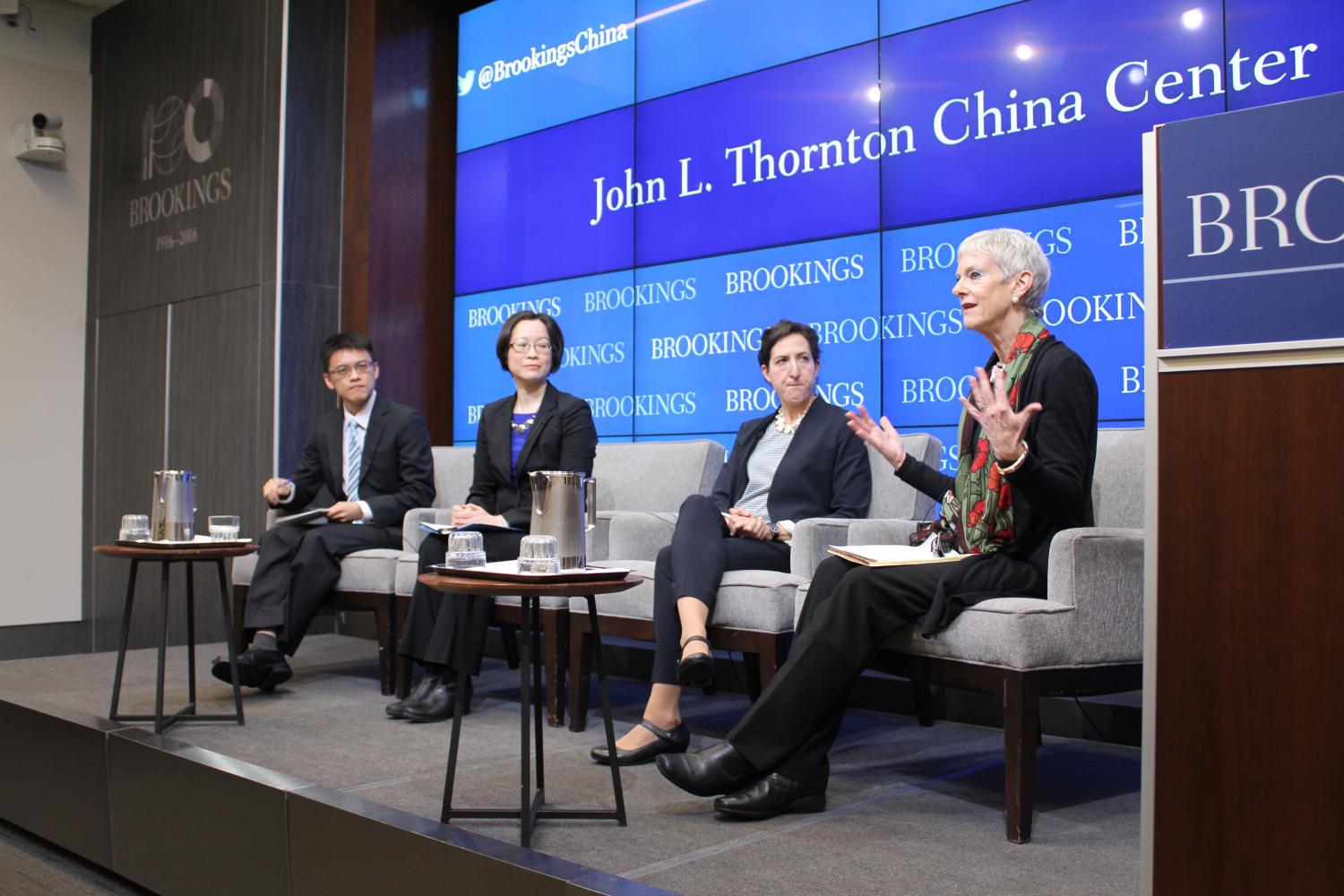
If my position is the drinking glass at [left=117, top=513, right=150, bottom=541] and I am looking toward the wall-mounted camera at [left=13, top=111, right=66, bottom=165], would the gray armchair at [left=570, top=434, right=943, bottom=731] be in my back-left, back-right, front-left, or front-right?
back-right

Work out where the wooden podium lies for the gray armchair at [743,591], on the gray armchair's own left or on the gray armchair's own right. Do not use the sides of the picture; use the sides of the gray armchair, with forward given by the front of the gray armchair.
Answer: on the gray armchair's own left

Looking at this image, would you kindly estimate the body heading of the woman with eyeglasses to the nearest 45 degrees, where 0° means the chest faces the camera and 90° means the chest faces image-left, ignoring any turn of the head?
approximately 45°

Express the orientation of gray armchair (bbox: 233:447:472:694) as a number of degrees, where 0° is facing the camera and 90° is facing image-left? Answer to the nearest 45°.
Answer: approximately 45°

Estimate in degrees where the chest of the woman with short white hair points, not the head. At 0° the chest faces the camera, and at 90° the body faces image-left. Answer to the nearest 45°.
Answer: approximately 90°

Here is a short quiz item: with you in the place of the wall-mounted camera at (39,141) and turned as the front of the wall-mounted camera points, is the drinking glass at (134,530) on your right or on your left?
on your left

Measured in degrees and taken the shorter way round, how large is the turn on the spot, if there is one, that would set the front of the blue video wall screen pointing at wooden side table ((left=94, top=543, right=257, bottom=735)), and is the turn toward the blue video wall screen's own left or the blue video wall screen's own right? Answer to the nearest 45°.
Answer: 0° — it already faces it
